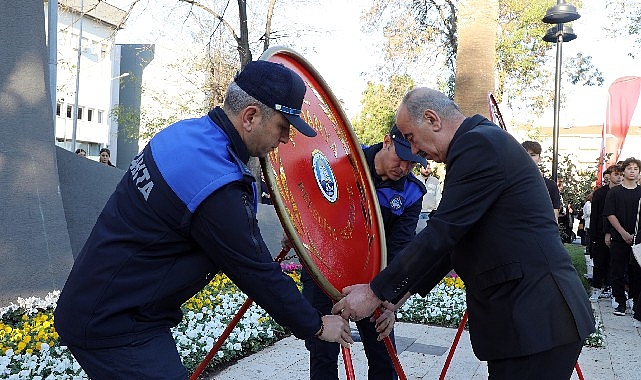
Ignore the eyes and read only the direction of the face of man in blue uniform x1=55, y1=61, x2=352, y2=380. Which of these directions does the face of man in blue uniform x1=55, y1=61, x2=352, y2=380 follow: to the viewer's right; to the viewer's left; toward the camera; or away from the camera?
to the viewer's right

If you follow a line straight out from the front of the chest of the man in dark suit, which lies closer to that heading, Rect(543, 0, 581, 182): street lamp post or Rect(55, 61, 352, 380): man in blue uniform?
the man in blue uniform

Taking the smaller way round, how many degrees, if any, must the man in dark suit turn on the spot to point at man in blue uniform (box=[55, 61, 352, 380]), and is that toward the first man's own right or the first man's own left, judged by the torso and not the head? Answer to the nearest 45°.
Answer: approximately 45° to the first man's own left

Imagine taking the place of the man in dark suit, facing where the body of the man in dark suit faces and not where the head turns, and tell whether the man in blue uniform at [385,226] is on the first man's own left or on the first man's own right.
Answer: on the first man's own right

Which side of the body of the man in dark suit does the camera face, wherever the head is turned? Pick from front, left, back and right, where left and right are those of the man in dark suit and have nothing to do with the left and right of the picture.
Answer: left

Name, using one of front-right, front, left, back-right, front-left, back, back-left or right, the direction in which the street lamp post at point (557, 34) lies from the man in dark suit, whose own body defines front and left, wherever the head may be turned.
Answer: right

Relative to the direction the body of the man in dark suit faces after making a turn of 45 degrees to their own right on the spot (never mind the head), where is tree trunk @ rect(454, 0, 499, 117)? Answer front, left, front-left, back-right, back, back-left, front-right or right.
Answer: front-right

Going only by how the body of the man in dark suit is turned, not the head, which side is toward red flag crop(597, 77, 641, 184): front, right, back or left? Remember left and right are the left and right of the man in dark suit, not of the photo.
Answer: right
